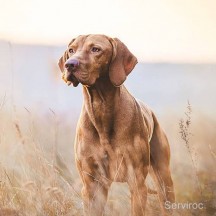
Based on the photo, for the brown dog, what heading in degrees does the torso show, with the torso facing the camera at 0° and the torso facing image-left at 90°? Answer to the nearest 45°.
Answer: approximately 45°
